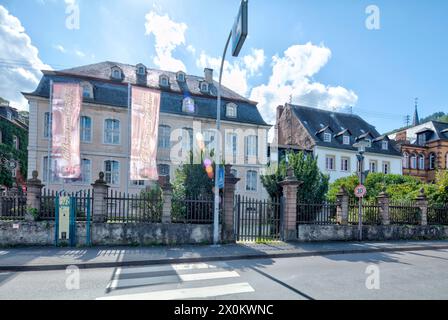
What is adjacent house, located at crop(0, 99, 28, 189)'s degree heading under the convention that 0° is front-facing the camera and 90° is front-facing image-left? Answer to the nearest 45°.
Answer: approximately 315°

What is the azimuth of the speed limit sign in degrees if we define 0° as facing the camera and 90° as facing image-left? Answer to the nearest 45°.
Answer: approximately 0°

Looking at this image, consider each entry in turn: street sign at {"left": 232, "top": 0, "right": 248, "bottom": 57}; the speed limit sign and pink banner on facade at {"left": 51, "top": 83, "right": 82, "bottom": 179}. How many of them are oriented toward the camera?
2

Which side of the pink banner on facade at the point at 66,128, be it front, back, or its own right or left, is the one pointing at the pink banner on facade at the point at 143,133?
left

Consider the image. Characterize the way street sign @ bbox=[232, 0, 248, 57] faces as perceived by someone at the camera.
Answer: facing to the left of the viewer

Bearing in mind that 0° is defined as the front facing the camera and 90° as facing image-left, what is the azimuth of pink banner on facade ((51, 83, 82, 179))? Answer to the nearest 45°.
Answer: approximately 0°

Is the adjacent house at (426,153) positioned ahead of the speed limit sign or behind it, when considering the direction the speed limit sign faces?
behind
